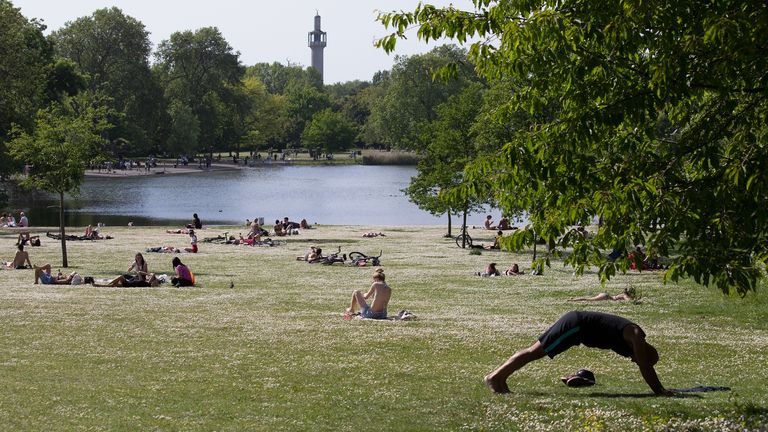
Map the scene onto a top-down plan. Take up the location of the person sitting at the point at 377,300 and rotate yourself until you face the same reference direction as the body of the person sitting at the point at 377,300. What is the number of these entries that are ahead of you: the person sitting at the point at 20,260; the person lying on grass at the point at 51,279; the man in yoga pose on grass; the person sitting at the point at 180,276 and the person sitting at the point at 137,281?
4

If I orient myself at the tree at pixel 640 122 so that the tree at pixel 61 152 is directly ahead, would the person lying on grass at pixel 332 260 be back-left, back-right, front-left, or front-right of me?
front-right

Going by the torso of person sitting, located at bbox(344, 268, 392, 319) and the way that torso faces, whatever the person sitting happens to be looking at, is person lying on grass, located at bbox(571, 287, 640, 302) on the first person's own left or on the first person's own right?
on the first person's own right

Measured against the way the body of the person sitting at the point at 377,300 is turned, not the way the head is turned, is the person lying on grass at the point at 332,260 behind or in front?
in front

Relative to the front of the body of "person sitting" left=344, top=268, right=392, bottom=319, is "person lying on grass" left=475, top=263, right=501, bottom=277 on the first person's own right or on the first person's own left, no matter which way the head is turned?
on the first person's own right

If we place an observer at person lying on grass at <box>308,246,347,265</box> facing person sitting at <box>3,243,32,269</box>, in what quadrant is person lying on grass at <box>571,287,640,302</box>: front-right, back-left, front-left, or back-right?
back-left

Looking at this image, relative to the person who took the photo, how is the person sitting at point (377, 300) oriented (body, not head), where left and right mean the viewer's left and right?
facing away from the viewer and to the left of the viewer

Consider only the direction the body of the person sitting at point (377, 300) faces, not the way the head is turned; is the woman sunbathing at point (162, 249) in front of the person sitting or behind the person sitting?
in front
